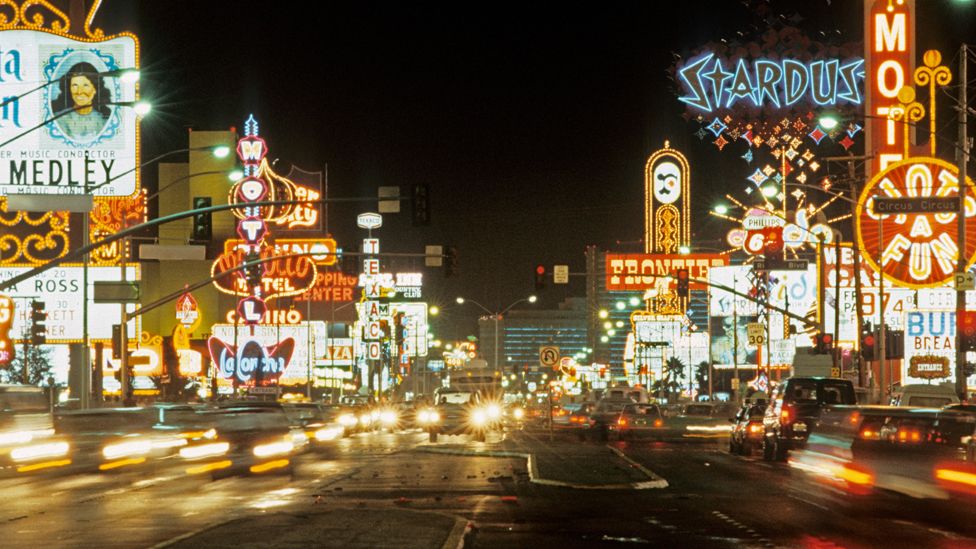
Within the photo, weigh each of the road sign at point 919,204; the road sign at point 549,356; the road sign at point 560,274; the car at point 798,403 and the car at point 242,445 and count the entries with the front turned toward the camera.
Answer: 4

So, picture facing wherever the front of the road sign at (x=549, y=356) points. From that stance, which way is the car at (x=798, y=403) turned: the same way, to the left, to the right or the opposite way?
the opposite way

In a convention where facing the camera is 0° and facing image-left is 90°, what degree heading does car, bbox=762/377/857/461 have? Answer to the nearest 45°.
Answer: approximately 180°

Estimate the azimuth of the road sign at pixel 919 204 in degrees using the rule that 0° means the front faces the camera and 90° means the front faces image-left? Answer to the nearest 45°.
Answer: approximately 0°

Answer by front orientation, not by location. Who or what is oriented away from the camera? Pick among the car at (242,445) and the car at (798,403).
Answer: the car at (798,403)

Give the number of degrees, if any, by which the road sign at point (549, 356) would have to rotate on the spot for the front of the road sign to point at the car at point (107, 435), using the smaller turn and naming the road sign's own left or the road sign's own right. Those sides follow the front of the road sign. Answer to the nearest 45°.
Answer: approximately 45° to the road sign's own right
